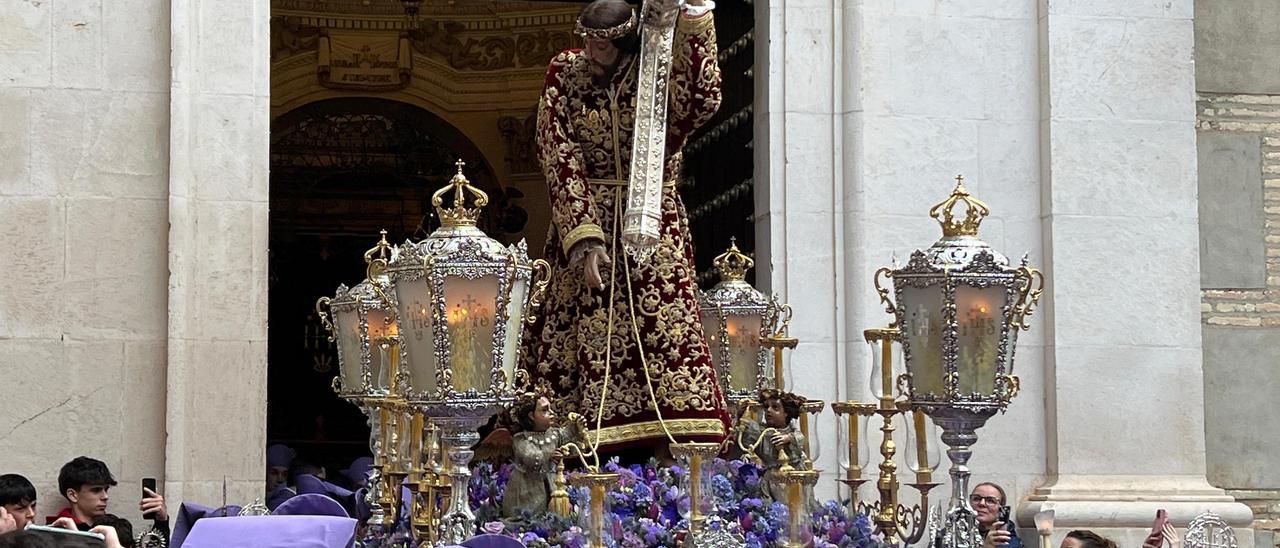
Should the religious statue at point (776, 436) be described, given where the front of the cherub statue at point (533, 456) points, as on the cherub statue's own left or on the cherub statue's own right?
on the cherub statue's own left

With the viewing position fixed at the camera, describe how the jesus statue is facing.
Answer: facing the viewer

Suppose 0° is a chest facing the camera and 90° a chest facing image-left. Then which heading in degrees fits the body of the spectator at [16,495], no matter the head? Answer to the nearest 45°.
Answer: approximately 315°

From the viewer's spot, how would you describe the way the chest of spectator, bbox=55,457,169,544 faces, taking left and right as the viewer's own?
facing the viewer and to the right of the viewer

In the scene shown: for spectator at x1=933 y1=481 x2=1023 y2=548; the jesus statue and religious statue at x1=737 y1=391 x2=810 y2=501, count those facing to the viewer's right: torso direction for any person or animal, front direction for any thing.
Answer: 0

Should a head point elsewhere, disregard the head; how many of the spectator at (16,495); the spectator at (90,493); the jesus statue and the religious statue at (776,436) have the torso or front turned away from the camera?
0

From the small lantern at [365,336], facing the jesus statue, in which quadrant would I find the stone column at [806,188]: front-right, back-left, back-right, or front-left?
front-left

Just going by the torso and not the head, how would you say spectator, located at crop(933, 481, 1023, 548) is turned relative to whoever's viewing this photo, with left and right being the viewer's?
facing the viewer and to the left of the viewer
